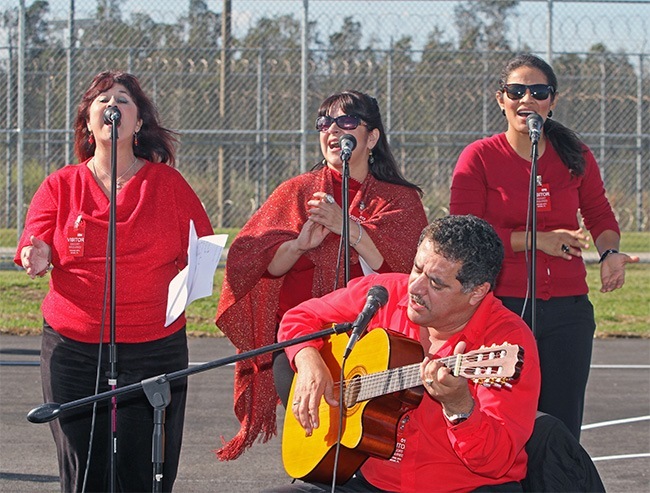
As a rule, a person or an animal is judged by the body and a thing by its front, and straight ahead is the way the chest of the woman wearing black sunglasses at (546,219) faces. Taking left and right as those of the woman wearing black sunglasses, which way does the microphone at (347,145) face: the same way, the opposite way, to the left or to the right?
the opposite way

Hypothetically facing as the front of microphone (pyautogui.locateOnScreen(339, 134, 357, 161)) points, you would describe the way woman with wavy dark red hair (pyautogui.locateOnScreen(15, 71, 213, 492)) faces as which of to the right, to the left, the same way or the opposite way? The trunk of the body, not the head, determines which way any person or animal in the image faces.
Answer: the opposite way

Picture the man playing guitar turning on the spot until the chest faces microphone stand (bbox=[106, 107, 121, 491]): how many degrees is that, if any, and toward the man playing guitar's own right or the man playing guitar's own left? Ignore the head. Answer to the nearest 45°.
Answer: approximately 90° to the man playing guitar's own right

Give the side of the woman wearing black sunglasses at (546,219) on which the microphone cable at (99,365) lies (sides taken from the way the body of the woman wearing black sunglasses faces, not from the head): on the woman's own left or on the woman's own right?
on the woman's own right

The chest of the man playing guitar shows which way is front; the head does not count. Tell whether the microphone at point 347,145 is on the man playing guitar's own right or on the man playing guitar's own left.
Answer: on the man playing guitar's own right

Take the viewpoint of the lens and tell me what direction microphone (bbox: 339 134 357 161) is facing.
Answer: facing away from the viewer

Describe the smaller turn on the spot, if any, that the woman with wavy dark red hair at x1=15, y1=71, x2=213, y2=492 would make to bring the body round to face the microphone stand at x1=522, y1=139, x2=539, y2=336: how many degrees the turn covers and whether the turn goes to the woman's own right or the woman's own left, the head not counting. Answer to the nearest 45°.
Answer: approximately 90° to the woman's own left

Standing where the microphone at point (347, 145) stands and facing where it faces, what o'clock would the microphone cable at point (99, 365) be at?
The microphone cable is roughly at 9 o'clock from the microphone.

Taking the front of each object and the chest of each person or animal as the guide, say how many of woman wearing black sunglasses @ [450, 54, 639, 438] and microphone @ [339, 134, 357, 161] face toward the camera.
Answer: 1

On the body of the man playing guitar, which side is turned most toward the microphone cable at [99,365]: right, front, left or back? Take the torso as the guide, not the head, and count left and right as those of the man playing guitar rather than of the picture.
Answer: right
